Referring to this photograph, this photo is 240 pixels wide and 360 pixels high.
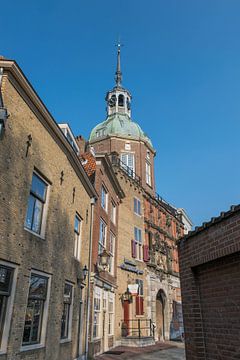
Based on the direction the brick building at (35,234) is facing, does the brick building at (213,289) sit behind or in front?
in front

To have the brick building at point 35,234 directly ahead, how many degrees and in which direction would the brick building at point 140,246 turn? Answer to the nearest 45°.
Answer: approximately 45° to its right

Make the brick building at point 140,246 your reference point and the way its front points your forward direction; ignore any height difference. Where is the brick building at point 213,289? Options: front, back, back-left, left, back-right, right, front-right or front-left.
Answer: front-right

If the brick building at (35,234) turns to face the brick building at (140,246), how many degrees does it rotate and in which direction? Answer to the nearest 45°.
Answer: approximately 90° to its left

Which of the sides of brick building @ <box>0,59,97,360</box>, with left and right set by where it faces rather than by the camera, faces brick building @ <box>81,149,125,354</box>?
left

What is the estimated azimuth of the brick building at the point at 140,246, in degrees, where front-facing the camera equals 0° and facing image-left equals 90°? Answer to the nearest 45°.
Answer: approximately 315°

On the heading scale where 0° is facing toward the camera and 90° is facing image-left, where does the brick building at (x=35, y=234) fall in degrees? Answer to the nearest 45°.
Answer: approximately 315°

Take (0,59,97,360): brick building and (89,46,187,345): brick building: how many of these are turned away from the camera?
0
